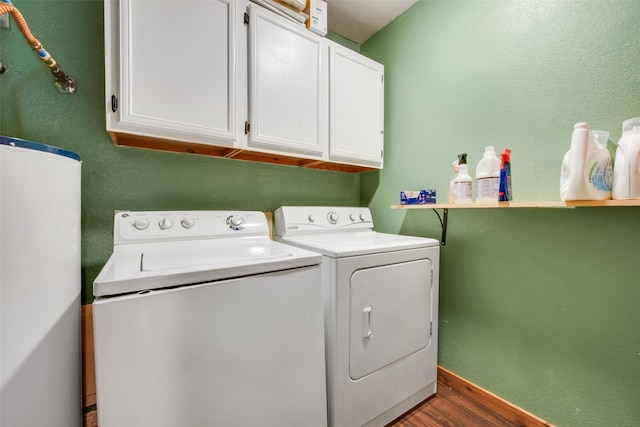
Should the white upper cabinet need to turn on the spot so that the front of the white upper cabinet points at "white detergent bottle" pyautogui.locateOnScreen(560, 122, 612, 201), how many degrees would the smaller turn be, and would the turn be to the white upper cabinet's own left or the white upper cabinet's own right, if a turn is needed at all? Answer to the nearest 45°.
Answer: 0° — it already faces it

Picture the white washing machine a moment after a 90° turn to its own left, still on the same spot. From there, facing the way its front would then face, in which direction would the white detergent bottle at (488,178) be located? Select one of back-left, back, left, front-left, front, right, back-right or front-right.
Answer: front

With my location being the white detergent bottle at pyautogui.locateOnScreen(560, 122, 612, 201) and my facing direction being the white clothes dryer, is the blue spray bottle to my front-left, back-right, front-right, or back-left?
front-right

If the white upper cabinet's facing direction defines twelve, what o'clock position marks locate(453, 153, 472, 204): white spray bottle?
The white spray bottle is roughly at 11 o'clock from the white upper cabinet.

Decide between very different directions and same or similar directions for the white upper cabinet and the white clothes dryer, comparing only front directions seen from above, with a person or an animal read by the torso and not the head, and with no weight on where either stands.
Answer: same or similar directions

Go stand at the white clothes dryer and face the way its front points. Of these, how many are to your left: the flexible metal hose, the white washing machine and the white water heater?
0

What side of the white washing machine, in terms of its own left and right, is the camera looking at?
front

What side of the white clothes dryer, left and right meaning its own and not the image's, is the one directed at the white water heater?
right

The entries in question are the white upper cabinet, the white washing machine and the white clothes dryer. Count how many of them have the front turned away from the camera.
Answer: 0

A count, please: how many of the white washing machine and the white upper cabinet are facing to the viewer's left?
0

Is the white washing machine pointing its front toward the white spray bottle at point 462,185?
no

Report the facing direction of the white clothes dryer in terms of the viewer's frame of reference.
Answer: facing the viewer and to the right of the viewer

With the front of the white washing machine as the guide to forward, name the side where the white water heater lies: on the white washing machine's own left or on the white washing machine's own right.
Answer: on the white washing machine's own right

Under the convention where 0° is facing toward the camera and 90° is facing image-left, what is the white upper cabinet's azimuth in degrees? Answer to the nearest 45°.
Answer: approximately 315°

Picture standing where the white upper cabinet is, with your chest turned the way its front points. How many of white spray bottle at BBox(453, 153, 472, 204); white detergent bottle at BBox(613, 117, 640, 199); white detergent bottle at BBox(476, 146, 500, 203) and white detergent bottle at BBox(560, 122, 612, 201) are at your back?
0

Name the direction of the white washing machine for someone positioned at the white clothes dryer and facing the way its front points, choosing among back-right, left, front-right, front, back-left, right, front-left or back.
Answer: right
